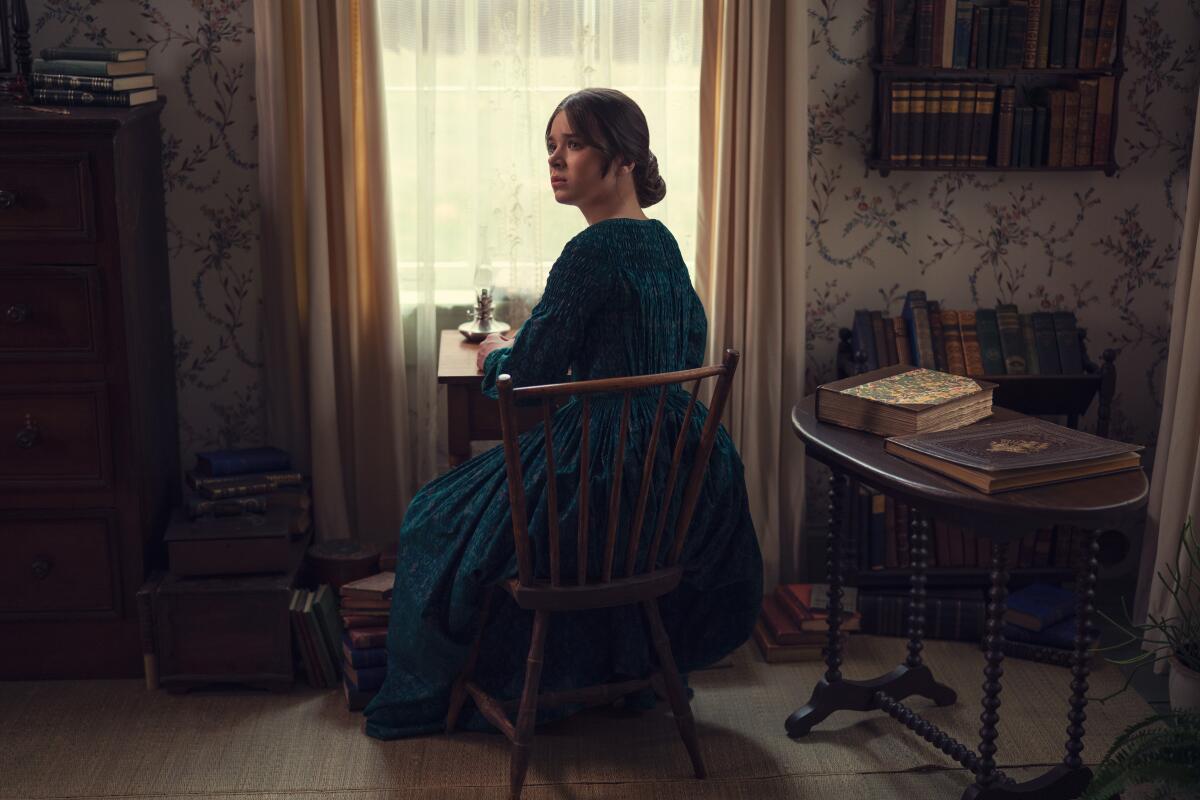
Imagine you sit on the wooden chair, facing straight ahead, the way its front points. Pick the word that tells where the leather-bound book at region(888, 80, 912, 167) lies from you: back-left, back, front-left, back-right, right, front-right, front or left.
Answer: right

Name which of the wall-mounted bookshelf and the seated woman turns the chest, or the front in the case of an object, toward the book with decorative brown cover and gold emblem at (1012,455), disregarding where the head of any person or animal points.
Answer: the wall-mounted bookshelf

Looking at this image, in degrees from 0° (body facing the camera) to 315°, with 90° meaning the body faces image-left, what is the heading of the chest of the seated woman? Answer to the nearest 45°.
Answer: approximately 135°

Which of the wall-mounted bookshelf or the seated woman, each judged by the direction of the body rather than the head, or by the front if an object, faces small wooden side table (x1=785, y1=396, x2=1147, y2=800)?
the wall-mounted bookshelf

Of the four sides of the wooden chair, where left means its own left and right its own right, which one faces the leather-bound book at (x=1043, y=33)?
right

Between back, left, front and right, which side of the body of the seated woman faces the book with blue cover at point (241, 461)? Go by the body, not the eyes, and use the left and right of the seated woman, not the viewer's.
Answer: front

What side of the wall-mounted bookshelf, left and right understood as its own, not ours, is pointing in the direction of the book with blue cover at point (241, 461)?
right

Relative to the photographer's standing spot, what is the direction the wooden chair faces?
facing away from the viewer and to the left of the viewer

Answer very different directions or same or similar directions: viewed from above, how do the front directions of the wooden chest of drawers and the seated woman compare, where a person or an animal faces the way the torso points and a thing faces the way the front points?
very different directions
